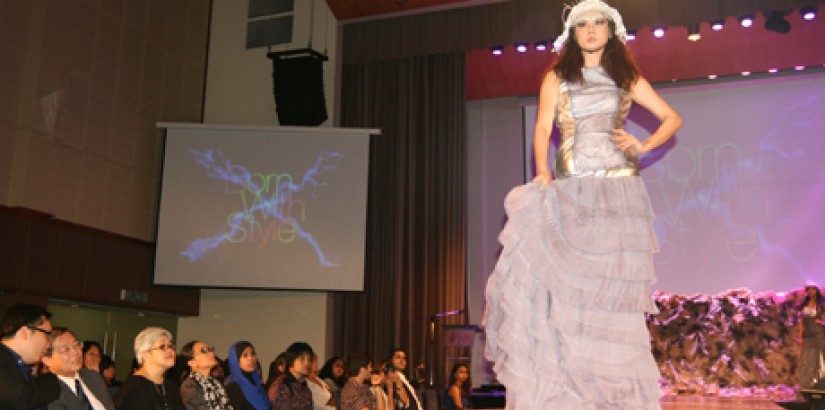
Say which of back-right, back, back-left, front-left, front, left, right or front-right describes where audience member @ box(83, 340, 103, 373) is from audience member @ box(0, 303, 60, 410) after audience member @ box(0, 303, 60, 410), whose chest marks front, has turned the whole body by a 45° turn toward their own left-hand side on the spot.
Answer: front-left

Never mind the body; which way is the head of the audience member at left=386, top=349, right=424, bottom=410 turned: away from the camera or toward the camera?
toward the camera

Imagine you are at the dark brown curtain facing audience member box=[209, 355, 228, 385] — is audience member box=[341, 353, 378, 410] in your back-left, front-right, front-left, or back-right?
front-left

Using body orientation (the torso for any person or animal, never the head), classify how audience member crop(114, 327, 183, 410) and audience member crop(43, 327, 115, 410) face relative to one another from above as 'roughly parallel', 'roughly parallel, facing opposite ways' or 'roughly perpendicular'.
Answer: roughly parallel

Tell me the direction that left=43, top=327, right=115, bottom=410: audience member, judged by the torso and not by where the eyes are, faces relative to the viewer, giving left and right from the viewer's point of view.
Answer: facing the viewer and to the right of the viewer

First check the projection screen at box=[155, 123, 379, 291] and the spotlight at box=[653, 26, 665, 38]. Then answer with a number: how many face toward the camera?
2

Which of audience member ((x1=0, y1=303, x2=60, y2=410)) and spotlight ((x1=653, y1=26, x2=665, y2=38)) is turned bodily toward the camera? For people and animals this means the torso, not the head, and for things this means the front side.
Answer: the spotlight

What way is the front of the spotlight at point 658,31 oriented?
toward the camera

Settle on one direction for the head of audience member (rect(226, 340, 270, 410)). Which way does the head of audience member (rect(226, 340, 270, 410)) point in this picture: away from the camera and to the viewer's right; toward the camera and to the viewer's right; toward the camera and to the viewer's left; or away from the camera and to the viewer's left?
toward the camera and to the viewer's right

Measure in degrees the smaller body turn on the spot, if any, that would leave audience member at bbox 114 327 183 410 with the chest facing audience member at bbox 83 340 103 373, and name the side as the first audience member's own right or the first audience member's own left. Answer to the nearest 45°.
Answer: approximately 135° to the first audience member's own left

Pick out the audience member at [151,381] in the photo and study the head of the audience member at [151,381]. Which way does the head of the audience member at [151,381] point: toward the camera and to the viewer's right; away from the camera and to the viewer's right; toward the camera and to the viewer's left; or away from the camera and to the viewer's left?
toward the camera and to the viewer's right

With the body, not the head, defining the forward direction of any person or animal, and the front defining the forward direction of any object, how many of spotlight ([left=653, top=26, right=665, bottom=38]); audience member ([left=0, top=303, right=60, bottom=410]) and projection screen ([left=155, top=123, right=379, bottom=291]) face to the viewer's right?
1

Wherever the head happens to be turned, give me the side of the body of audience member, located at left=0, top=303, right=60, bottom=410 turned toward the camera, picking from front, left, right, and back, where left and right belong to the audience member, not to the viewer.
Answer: right

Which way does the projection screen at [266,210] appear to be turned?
toward the camera
